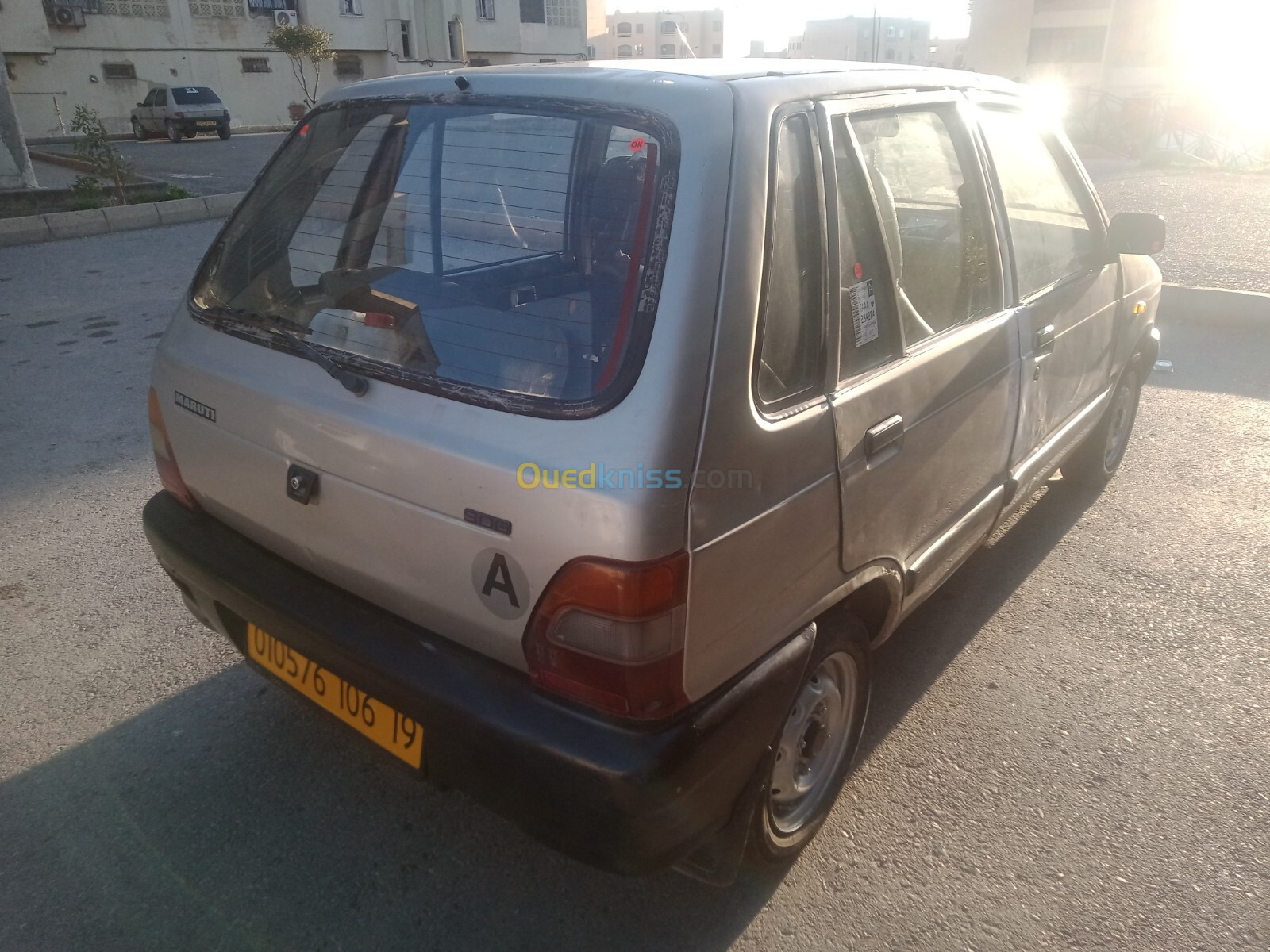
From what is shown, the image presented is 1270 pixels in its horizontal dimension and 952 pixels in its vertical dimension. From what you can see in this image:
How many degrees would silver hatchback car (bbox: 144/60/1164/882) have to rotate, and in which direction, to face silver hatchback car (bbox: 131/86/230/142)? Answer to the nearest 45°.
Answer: approximately 90° to its left

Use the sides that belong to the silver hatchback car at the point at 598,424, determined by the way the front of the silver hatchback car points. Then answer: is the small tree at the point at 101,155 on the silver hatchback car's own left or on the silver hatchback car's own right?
on the silver hatchback car's own left

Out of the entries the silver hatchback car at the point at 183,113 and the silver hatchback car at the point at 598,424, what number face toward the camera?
0

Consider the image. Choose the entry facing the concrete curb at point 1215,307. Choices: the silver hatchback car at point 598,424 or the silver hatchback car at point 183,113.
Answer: the silver hatchback car at point 598,424

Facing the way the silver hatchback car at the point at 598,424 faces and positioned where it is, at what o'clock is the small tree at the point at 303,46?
The small tree is roughly at 10 o'clock from the silver hatchback car.

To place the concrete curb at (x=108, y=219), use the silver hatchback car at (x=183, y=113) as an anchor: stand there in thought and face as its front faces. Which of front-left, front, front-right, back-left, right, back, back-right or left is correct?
back-left

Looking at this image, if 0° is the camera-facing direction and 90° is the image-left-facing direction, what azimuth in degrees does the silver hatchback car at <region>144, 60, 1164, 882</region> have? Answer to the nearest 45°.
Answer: approximately 225°

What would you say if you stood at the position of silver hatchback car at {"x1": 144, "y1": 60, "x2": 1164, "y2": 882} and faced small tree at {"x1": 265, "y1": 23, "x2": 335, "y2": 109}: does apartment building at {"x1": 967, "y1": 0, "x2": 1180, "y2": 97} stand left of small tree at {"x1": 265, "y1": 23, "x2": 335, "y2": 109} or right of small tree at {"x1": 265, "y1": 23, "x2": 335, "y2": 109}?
right

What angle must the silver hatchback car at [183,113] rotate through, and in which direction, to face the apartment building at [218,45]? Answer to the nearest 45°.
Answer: approximately 45° to its right

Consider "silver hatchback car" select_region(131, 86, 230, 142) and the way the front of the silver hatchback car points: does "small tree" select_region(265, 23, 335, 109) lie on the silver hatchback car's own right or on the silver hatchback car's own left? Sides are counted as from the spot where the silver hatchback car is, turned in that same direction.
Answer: on the silver hatchback car's own right
